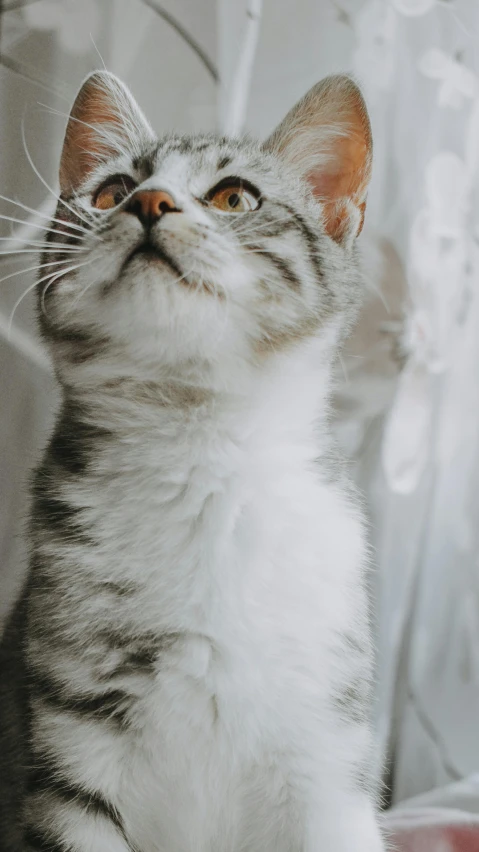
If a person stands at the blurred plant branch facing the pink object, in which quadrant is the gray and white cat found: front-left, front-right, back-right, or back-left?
front-right

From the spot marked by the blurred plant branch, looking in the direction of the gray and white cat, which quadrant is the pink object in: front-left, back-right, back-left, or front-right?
front-left

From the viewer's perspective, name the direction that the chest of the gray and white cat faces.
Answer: toward the camera

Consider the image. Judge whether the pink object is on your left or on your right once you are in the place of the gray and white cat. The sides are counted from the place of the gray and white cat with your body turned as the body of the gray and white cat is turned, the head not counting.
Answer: on your left

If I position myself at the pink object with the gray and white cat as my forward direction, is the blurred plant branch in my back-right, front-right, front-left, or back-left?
front-right
